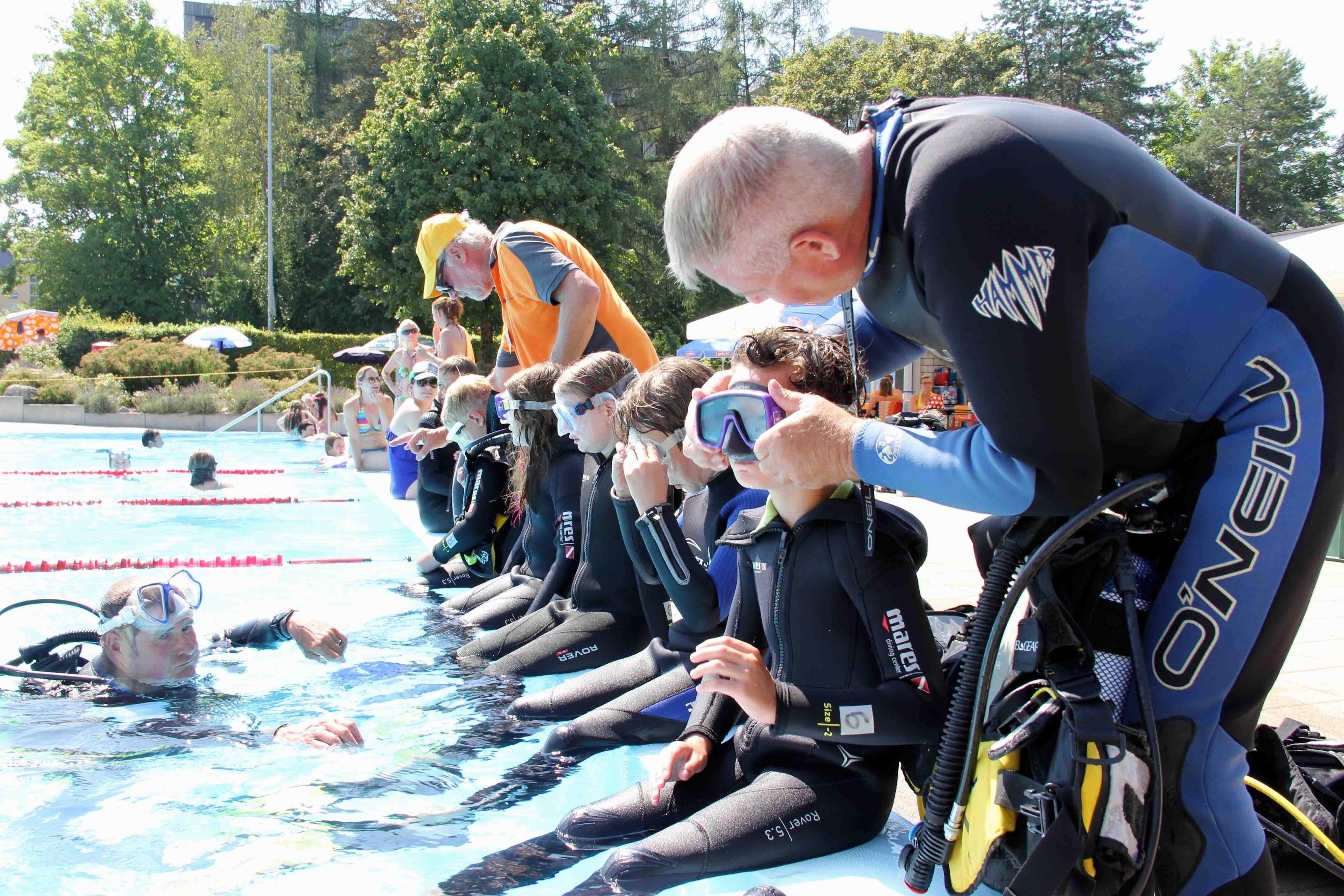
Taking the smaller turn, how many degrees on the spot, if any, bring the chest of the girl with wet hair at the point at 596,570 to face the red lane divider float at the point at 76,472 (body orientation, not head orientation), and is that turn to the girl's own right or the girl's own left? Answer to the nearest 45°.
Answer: approximately 90° to the girl's own right

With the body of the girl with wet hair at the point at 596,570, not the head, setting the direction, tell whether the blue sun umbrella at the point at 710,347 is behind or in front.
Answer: behind

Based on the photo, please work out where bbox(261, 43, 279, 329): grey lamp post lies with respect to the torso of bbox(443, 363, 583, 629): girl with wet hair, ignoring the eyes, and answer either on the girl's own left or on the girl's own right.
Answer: on the girl's own right

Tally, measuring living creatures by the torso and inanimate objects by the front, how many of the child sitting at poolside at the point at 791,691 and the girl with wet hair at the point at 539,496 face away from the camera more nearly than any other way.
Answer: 0

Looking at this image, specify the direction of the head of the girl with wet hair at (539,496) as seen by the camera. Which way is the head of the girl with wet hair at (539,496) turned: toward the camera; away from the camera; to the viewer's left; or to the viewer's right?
to the viewer's left

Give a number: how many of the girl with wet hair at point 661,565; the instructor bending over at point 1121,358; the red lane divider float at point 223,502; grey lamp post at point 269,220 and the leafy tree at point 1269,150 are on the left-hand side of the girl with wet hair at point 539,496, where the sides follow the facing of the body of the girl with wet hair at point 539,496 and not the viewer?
2

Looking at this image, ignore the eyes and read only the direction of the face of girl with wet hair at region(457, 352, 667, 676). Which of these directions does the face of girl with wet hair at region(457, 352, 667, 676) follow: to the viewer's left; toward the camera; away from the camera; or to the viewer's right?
to the viewer's left

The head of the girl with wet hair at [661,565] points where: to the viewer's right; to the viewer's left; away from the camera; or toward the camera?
to the viewer's left

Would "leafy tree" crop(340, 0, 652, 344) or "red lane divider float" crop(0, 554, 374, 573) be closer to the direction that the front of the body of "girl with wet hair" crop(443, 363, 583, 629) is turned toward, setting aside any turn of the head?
the red lane divider float

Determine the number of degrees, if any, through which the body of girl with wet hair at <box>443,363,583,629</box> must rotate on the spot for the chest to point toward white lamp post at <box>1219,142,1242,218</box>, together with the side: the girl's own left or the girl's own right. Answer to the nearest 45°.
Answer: approximately 135° to the girl's own right

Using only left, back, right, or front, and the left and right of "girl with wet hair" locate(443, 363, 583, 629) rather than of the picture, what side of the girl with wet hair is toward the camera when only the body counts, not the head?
left

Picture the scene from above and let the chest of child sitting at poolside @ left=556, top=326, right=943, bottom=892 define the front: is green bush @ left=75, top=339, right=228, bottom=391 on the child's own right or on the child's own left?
on the child's own right

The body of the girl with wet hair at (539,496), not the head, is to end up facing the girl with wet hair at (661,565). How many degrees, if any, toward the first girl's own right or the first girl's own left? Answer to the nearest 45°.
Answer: approximately 90° to the first girl's own left

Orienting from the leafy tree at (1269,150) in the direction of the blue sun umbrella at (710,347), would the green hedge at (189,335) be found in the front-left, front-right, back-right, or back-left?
front-right
